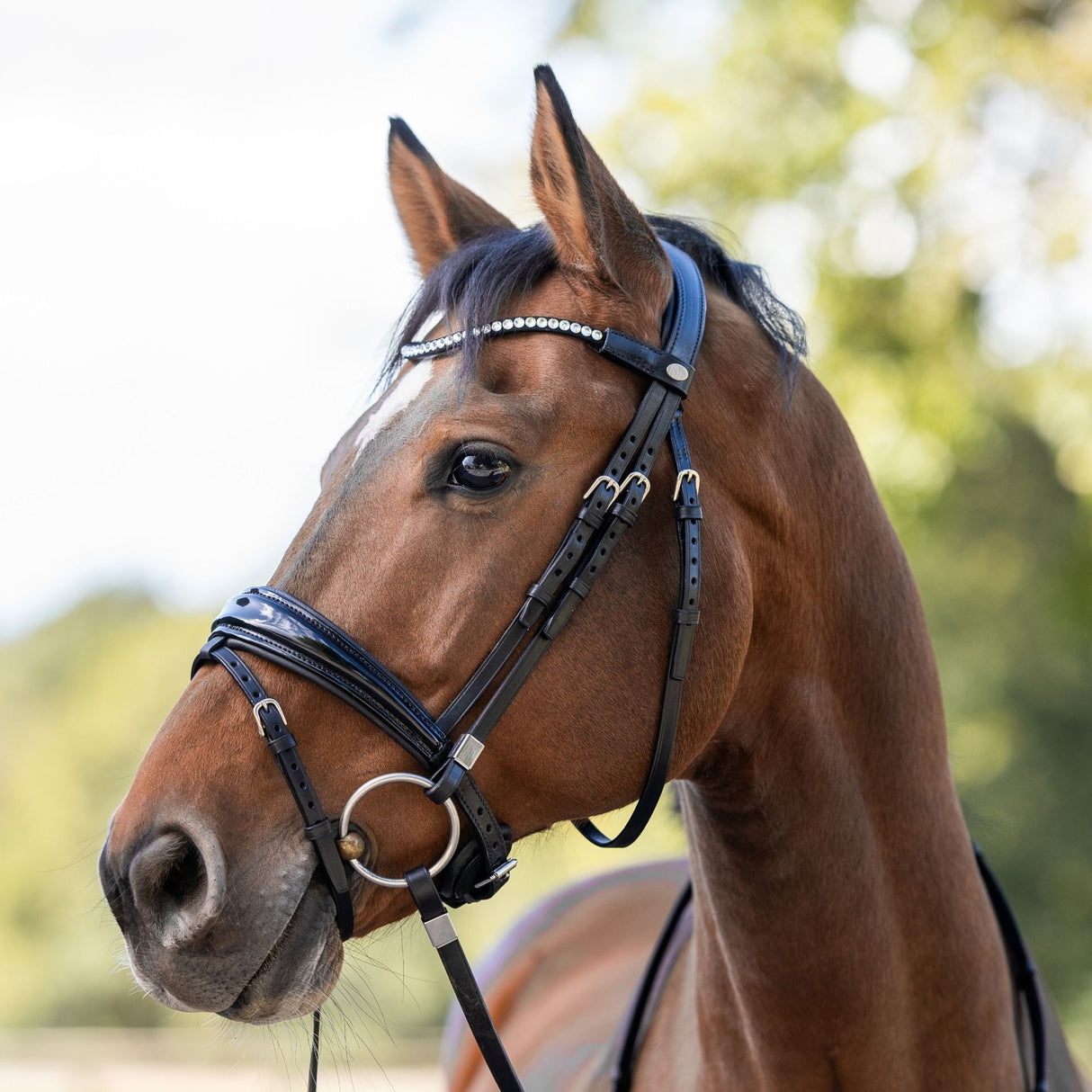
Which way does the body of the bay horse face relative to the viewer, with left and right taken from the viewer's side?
facing the viewer and to the left of the viewer
